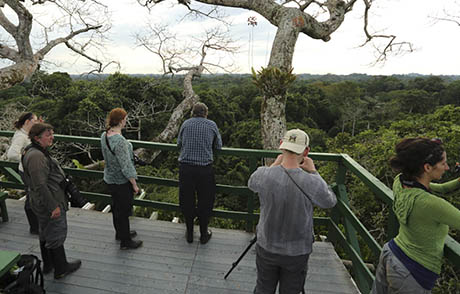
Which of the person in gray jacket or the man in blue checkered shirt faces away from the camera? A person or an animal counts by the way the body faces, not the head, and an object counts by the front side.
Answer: the man in blue checkered shirt

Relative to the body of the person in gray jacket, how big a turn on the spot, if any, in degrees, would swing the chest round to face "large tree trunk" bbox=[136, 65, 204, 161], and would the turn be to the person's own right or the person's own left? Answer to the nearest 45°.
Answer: approximately 45° to the person's own left

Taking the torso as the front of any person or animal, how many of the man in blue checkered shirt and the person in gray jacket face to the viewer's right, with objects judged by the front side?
1

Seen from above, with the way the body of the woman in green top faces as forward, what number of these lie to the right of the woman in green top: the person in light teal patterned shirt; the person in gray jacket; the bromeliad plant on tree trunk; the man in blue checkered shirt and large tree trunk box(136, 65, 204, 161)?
0

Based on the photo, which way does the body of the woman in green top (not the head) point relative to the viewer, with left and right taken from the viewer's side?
facing away from the viewer and to the right of the viewer

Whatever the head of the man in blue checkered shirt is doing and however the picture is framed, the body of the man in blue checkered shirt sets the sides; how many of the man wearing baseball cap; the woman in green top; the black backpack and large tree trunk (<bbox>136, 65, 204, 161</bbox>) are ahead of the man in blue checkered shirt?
1

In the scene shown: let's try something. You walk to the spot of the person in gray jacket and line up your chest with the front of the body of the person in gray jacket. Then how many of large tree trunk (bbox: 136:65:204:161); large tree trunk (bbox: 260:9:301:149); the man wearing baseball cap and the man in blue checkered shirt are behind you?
0

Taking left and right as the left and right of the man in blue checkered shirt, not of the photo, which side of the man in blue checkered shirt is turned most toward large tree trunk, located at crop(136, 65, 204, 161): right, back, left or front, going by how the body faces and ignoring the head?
front

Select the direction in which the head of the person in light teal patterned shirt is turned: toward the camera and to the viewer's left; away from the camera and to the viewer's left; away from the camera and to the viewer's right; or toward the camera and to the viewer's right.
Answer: away from the camera and to the viewer's right

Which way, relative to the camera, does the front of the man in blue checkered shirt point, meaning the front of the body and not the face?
away from the camera

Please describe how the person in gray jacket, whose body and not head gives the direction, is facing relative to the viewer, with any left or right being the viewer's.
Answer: facing to the right of the viewer

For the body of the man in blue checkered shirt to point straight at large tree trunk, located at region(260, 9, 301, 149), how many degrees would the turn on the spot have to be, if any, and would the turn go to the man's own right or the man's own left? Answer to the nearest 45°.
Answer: approximately 45° to the man's own right

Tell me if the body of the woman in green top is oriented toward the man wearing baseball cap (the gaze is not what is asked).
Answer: no
